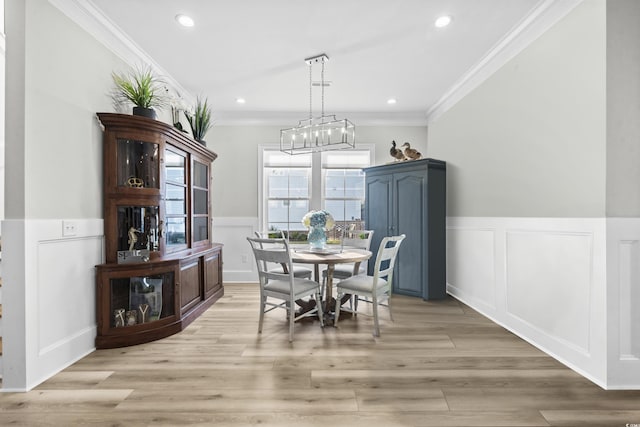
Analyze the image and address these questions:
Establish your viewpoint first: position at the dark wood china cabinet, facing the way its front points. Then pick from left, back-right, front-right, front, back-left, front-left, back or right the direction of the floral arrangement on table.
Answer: front-left

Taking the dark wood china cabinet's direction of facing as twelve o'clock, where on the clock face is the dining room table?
The dining room table is roughly at 11 o'clock from the dark wood china cabinet.

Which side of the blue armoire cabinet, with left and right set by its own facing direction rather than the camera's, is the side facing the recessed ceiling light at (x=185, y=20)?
front

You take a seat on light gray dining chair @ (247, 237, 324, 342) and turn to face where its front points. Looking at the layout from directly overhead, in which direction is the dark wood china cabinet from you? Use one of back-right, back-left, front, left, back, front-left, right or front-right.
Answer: back-left

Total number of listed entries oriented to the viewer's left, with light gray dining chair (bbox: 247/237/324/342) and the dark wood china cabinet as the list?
0

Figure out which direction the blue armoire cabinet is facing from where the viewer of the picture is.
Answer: facing the viewer and to the left of the viewer

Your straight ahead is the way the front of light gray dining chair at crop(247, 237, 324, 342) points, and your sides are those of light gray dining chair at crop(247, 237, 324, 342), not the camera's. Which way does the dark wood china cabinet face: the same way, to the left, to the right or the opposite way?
to the right

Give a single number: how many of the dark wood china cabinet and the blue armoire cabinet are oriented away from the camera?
0

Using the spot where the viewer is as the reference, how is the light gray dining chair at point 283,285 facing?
facing away from the viewer and to the right of the viewer

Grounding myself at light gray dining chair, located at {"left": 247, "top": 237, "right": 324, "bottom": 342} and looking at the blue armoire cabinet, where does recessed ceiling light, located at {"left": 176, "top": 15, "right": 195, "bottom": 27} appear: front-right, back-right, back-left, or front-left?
back-left

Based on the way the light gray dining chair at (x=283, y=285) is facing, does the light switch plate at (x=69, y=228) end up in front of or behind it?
behind

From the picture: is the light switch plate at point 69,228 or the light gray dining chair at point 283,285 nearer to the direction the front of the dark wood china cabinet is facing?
the light gray dining chair

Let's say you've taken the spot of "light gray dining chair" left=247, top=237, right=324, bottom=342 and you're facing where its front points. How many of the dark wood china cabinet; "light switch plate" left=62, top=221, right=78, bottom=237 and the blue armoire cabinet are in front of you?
1

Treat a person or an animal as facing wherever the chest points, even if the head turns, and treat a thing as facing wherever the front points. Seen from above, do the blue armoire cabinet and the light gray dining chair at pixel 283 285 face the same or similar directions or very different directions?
very different directions
